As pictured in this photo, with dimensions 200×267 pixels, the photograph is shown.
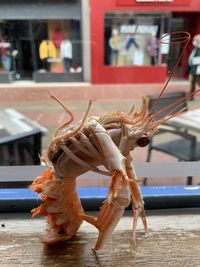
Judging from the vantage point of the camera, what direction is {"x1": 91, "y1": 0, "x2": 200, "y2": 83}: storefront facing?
facing the viewer

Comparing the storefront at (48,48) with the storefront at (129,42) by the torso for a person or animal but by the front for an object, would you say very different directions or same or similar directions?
same or similar directions

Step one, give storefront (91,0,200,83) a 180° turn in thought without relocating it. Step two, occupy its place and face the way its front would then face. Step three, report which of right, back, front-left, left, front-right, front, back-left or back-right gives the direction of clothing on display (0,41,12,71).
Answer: back-left

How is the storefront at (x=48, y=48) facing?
toward the camera

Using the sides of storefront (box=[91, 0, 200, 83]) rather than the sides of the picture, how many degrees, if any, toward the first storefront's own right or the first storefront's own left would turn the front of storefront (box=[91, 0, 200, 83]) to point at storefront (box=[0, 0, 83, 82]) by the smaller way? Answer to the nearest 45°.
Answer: approximately 45° to the first storefront's own right

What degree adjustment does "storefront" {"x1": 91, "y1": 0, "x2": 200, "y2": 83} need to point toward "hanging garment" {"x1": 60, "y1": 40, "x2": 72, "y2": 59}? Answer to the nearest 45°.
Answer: approximately 45° to its right

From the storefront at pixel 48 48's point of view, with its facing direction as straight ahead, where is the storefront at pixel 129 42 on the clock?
the storefront at pixel 129 42 is roughly at 8 o'clock from the storefront at pixel 48 48.

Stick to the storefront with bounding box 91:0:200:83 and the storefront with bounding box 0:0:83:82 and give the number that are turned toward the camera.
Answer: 2
